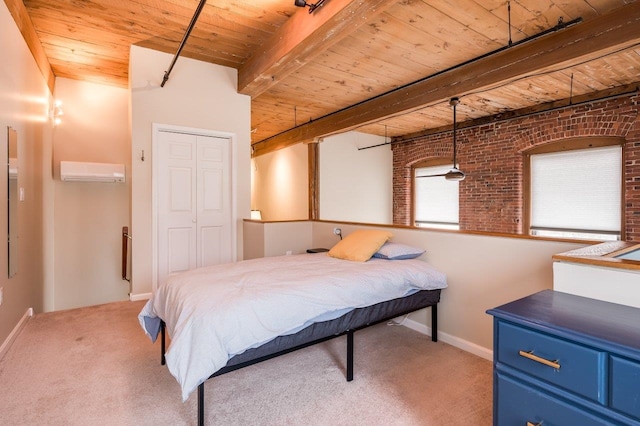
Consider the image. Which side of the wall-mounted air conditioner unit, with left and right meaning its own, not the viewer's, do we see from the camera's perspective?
front

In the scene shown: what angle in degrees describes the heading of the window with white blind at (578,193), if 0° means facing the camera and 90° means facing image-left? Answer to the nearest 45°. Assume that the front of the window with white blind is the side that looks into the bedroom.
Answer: approximately 45°

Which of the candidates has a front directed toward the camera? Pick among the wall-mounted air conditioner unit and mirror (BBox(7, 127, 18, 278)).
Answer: the wall-mounted air conditioner unit

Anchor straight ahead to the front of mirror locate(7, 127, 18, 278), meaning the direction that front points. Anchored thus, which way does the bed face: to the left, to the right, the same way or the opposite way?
the opposite way

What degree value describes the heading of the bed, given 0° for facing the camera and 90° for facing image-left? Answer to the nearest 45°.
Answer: approximately 45°

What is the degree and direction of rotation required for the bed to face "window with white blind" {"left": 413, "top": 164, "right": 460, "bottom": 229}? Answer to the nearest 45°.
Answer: approximately 180°

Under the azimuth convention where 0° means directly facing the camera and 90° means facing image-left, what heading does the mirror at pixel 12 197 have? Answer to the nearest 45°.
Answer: approximately 270°

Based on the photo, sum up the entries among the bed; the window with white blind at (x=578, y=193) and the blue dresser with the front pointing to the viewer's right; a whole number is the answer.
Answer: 0

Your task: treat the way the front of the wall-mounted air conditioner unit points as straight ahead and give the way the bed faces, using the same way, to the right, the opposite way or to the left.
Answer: to the right

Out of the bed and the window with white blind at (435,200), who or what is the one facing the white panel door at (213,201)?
the window with white blind

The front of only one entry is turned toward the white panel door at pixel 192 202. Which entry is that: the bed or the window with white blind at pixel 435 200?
the window with white blind

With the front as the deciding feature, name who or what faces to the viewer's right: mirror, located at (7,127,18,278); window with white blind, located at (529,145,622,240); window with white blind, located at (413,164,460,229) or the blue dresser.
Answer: the mirror
